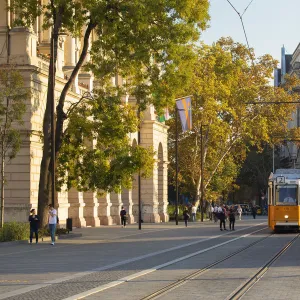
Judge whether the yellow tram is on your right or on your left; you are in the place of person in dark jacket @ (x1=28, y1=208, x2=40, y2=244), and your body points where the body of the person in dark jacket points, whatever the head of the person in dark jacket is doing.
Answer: on your left

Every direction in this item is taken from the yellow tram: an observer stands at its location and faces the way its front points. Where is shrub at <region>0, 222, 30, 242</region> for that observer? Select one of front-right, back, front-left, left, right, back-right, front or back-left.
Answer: front-right

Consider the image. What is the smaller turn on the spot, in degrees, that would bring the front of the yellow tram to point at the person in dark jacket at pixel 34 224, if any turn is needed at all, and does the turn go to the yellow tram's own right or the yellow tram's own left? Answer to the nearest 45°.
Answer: approximately 45° to the yellow tram's own right

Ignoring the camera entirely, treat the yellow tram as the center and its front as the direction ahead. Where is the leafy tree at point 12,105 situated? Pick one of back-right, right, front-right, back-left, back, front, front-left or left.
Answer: front-right

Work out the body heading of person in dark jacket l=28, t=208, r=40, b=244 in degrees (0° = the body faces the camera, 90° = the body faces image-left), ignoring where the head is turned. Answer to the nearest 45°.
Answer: approximately 0°

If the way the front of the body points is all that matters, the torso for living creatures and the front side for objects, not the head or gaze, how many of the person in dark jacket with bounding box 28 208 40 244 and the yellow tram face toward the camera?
2

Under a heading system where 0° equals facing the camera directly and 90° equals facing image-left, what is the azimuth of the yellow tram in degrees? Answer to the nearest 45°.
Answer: approximately 0°

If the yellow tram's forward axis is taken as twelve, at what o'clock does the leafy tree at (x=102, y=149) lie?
The leafy tree is roughly at 2 o'clock from the yellow tram.
